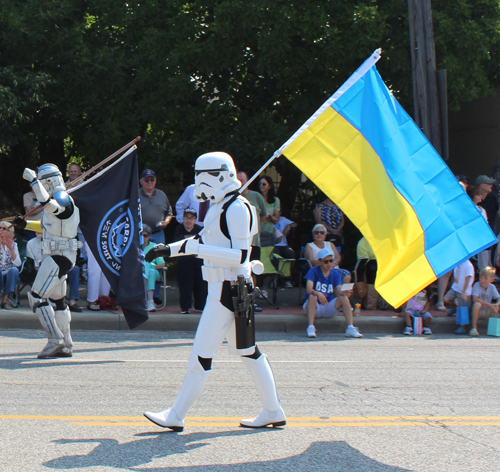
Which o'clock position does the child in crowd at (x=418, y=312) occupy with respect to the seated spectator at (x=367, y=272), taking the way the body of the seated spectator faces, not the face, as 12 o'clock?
The child in crowd is roughly at 11 o'clock from the seated spectator.

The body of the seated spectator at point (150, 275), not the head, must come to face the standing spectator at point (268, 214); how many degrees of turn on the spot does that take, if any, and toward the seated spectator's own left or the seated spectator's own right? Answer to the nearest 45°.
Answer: approximately 135° to the seated spectator's own left

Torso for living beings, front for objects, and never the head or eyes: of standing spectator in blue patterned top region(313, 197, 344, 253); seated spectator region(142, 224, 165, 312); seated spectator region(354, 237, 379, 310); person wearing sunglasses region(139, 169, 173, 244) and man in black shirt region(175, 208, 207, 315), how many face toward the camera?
5

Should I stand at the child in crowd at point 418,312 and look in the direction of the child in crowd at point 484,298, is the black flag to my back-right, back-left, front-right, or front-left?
back-right

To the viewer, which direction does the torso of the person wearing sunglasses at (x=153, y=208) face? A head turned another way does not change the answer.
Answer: toward the camera

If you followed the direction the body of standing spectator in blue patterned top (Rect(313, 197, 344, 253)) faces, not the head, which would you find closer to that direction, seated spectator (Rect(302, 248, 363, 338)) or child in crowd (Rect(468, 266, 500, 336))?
the seated spectator

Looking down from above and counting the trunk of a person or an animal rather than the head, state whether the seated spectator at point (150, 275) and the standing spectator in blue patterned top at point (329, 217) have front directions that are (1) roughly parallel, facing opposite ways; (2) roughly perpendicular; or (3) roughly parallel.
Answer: roughly parallel

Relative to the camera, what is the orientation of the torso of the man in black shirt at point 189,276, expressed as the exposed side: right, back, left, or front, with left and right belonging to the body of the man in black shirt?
front

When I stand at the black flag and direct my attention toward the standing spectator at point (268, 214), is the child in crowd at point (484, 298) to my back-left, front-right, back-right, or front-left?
front-right

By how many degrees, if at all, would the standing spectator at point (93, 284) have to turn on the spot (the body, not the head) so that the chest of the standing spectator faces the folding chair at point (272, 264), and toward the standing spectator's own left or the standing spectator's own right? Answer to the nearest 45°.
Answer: approximately 45° to the standing spectator's own left

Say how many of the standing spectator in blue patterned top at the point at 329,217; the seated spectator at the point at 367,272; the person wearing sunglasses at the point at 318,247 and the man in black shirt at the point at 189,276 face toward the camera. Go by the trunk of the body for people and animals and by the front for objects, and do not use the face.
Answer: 4

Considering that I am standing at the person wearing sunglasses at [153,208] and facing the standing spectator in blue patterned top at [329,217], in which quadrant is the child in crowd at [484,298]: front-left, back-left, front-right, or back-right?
front-right

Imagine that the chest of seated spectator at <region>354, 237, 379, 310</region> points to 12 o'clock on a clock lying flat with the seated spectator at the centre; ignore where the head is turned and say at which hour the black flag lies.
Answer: The black flag is roughly at 1 o'clock from the seated spectator.

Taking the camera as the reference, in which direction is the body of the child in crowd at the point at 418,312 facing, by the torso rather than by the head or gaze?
toward the camera

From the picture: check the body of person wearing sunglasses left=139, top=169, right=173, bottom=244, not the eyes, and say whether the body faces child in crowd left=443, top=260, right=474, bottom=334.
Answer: no

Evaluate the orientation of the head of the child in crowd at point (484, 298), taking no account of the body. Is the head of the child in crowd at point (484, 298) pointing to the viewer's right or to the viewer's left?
to the viewer's left

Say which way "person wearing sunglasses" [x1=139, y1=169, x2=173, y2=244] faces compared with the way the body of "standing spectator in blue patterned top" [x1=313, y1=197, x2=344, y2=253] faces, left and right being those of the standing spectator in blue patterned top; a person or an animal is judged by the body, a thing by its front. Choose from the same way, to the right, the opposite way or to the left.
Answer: the same way

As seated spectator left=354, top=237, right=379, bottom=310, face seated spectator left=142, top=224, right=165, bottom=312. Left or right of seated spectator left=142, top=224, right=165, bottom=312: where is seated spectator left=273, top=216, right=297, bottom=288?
right
